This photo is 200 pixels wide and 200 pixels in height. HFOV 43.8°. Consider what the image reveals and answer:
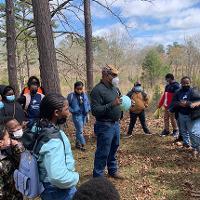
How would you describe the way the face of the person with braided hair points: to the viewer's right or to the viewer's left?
to the viewer's right

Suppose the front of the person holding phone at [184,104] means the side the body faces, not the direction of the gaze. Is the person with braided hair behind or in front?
in front

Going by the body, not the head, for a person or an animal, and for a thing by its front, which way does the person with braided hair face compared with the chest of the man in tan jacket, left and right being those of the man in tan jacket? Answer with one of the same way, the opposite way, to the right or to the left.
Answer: to the left

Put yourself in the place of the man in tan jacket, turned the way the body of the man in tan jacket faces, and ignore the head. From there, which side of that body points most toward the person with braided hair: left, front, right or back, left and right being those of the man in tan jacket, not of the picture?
front

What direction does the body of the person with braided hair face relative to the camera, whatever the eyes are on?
to the viewer's right

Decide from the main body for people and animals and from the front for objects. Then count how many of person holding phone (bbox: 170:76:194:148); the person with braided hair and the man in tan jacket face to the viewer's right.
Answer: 1
